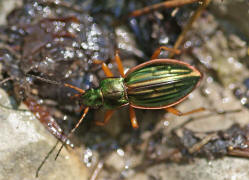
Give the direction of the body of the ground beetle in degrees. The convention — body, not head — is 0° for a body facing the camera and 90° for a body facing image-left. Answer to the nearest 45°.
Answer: approximately 90°
